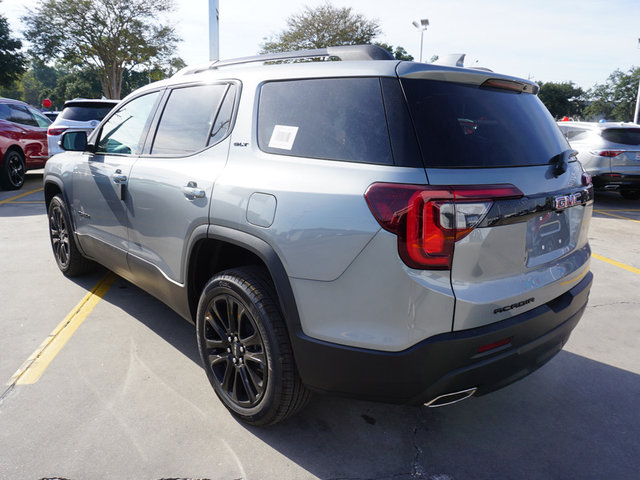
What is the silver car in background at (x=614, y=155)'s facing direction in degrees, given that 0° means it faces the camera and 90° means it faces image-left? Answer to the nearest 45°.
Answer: approximately 135°

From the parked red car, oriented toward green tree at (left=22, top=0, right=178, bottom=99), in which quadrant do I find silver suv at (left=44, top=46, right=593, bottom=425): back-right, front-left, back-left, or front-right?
back-right

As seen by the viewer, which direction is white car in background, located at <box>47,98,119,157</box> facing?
away from the camera

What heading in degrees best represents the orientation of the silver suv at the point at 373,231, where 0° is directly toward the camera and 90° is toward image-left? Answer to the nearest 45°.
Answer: approximately 135°

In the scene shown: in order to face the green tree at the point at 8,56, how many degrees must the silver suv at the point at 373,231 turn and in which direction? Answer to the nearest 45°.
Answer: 0° — it already faces it

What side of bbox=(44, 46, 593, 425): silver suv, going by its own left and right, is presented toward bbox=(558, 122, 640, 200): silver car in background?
right
